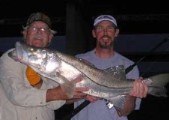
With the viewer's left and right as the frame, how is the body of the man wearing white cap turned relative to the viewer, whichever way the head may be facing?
facing the viewer

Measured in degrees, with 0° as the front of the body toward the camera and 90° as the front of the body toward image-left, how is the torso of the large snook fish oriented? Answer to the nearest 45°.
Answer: approximately 90°
